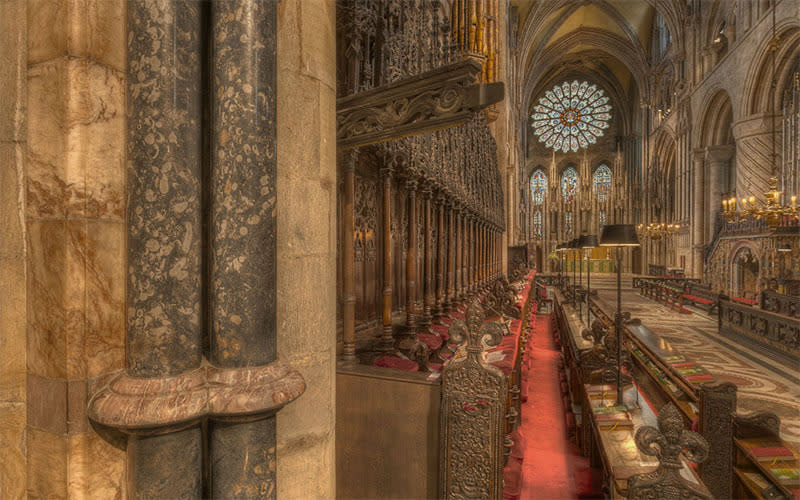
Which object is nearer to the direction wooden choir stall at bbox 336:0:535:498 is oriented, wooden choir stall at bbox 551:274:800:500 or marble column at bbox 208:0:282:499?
the wooden choir stall

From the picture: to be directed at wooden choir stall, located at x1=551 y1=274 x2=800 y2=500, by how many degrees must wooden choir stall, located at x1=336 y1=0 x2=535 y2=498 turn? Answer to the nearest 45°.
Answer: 0° — it already faces it

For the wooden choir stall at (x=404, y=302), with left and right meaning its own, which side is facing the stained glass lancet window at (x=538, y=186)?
left

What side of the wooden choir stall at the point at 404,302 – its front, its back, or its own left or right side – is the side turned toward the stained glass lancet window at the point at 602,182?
left

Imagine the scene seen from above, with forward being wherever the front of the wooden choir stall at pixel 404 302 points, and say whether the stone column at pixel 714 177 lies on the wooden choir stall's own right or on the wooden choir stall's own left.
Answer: on the wooden choir stall's own left

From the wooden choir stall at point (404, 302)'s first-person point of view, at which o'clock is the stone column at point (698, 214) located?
The stone column is roughly at 10 o'clock from the wooden choir stall.

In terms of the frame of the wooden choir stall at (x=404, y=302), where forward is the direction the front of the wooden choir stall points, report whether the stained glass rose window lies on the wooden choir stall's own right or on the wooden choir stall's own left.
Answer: on the wooden choir stall's own left

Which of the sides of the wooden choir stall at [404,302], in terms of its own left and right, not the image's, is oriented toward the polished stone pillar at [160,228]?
right

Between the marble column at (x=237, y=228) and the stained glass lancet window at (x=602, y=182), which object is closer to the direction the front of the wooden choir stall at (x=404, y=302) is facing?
the stained glass lancet window

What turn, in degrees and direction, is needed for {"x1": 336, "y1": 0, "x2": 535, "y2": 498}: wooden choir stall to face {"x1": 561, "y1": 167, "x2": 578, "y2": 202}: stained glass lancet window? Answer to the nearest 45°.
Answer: approximately 90° to its left

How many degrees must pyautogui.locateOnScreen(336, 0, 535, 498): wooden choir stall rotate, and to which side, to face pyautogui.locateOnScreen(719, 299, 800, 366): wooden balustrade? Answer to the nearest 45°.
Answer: approximately 45° to its left

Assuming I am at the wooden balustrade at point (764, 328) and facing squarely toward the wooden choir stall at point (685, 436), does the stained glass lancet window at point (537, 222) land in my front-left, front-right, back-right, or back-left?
back-right

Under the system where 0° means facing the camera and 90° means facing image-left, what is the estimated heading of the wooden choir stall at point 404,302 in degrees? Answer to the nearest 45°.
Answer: approximately 270°
